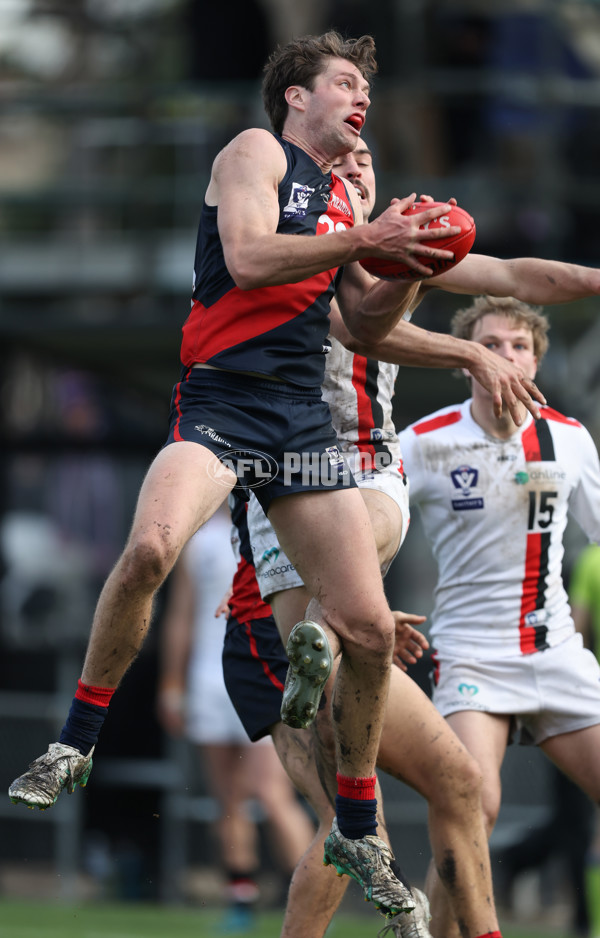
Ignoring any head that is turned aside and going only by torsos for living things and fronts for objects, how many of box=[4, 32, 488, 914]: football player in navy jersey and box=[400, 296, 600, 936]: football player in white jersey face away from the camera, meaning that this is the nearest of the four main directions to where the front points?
0

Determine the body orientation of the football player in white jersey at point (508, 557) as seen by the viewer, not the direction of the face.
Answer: toward the camera

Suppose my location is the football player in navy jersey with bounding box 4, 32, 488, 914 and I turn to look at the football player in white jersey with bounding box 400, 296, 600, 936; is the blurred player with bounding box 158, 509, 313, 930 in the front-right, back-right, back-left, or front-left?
front-left

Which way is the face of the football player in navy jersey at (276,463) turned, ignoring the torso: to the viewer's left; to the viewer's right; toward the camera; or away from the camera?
to the viewer's right

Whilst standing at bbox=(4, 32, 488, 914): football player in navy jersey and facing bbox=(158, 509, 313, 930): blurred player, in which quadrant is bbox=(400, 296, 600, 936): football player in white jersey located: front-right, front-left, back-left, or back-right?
front-right

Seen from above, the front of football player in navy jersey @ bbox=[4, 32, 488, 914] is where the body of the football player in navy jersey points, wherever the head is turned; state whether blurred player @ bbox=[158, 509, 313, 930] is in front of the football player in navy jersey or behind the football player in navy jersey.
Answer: behind

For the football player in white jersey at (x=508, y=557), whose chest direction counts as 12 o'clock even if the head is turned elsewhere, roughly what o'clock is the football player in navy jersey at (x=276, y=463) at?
The football player in navy jersey is roughly at 1 o'clock from the football player in white jersey.

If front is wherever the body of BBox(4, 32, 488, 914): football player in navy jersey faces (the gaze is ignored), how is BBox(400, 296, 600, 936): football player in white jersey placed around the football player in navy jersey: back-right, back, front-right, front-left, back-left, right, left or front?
left

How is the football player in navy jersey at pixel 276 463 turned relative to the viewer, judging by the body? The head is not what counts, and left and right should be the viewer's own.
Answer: facing the viewer and to the right of the viewer

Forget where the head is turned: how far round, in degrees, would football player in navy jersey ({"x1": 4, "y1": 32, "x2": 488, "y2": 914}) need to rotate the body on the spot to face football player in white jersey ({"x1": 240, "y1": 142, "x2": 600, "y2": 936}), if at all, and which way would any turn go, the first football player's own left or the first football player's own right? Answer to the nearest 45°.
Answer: approximately 90° to the first football player's own left

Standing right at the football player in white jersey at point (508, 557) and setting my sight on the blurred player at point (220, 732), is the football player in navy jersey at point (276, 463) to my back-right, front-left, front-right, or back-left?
back-left
